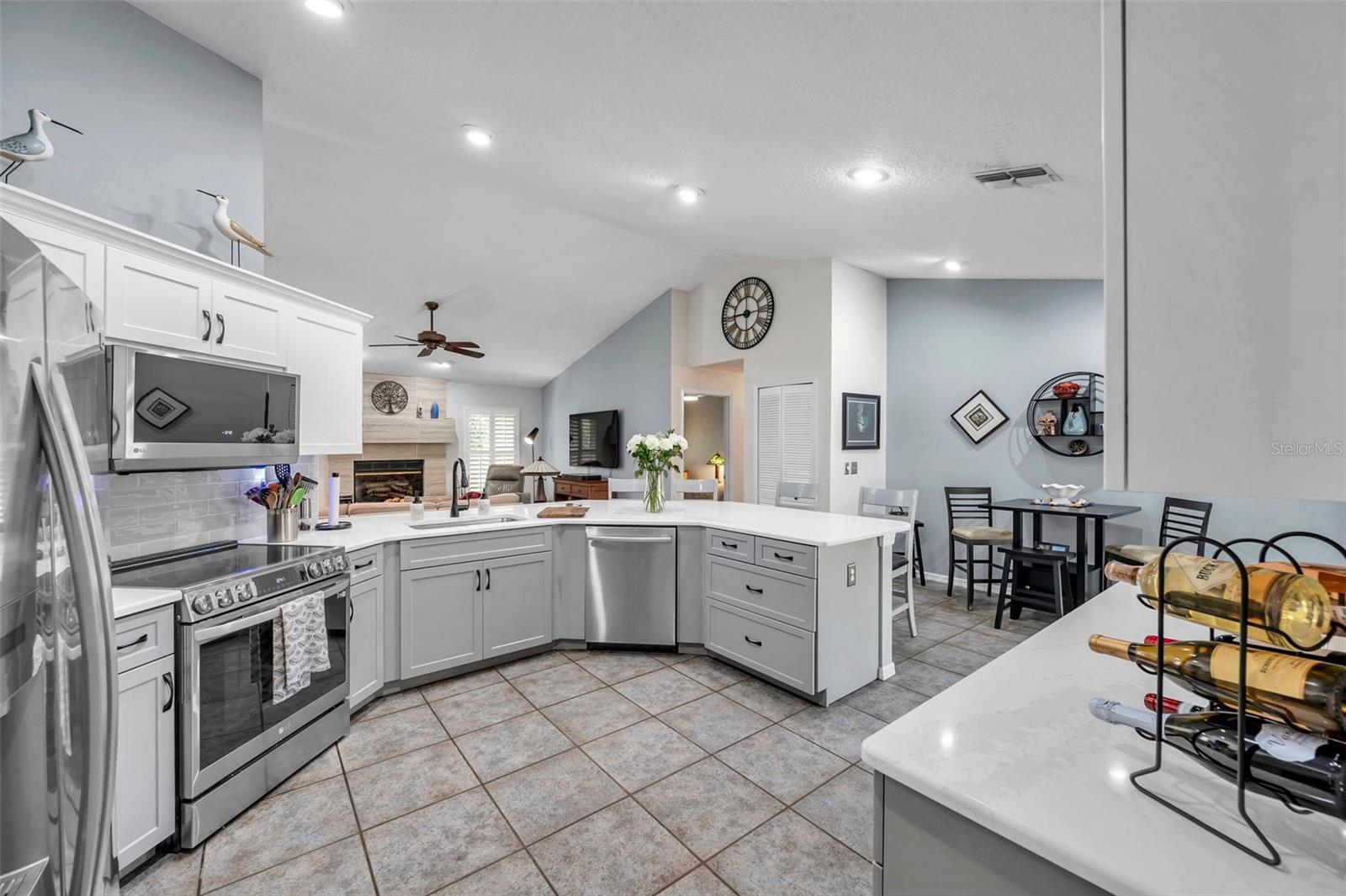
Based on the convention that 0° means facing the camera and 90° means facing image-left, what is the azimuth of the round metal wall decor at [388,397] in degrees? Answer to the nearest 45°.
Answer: approximately 0°

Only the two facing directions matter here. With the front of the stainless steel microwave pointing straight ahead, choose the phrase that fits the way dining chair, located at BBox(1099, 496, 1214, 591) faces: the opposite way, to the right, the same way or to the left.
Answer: the opposite way

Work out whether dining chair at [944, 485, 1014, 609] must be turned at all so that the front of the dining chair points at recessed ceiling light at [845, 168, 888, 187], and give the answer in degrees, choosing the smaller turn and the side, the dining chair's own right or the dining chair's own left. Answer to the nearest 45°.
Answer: approximately 45° to the dining chair's own right

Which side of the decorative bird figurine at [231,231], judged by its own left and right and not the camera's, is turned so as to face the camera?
left

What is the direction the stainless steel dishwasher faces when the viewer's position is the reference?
facing the viewer

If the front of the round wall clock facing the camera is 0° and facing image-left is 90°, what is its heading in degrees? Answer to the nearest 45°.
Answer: approximately 45°

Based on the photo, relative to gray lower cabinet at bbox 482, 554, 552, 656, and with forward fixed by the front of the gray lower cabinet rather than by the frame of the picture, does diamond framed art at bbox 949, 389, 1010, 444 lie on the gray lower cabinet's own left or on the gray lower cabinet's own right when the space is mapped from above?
on the gray lower cabinet's own left

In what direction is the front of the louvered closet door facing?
toward the camera

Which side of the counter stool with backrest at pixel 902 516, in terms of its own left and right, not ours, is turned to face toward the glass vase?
right

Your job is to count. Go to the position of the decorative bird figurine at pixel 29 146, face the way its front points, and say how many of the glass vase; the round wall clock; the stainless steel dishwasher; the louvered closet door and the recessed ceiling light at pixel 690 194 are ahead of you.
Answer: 5

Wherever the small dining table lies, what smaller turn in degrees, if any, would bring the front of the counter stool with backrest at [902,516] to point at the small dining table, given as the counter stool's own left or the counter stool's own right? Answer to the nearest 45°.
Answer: approximately 135° to the counter stool's own left

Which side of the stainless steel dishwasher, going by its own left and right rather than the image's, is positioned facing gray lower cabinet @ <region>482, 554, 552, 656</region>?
right

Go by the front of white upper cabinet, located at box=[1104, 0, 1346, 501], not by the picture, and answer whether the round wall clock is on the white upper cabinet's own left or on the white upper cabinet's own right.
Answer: on the white upper cabinet's own right

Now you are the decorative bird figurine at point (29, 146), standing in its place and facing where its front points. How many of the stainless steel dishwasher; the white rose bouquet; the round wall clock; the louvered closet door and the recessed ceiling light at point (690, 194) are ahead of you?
5
